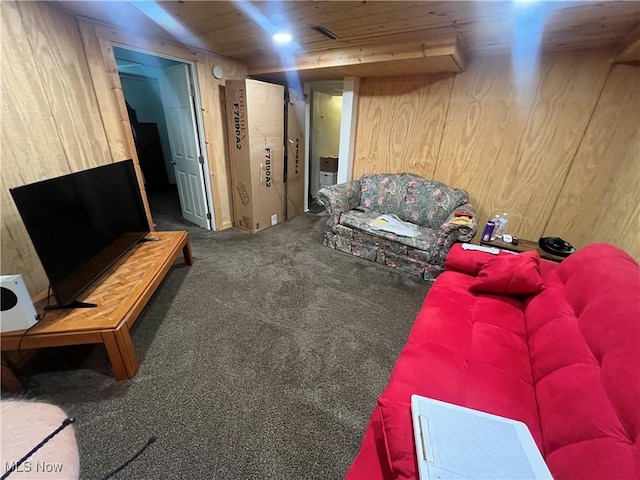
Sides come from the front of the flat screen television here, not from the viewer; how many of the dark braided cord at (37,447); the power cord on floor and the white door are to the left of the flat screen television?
1

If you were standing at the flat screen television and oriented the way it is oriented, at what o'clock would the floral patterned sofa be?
The floral patterned sofa is roughly at 11 o'clock from the flat screen television.

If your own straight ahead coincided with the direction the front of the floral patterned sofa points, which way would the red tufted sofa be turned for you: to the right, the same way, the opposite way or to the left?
to the right

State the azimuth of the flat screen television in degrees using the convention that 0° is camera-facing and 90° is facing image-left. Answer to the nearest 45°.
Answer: approximately 315°

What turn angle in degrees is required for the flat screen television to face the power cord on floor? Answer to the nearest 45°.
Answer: approximately 45° to its right

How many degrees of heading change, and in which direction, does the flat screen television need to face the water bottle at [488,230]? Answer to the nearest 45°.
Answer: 0° — it already faces it

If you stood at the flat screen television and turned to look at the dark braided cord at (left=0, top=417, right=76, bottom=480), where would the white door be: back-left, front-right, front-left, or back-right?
back-left

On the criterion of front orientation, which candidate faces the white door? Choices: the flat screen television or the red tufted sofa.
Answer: the red tufted sofa

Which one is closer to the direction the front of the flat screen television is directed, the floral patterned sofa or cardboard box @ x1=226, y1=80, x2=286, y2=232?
the floral patterned sofa

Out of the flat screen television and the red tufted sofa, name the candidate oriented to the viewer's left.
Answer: the red tufted sofa

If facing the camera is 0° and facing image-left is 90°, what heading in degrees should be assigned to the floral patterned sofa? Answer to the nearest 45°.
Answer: approximately 45°

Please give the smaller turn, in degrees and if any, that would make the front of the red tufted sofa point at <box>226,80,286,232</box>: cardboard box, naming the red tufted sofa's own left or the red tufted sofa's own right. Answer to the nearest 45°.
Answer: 0° — it already faces it

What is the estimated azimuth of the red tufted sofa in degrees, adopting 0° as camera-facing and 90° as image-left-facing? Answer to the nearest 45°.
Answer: approximately 90°

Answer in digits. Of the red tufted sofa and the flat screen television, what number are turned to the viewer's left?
1
